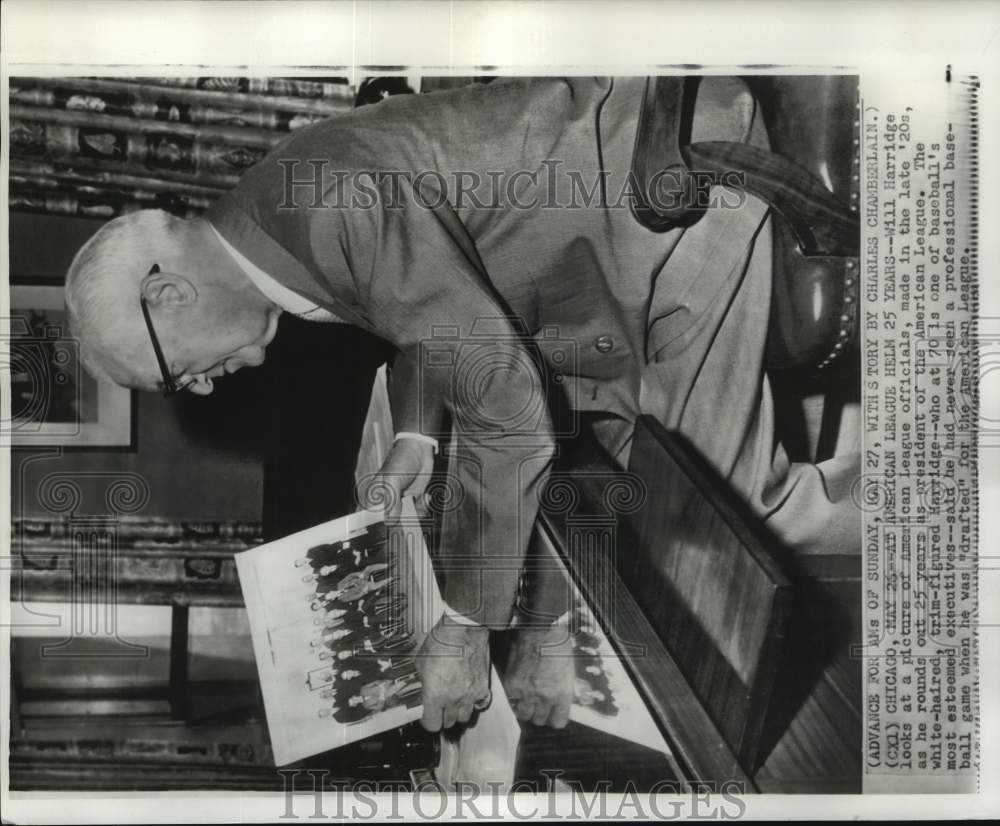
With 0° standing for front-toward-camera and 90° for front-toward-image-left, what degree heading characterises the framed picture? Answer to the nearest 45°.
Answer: approximately 0°
